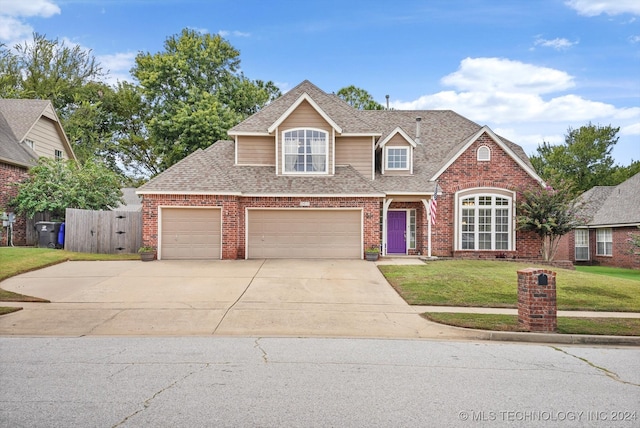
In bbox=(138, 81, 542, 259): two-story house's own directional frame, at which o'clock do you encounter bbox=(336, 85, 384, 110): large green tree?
The large green tree is roughly at 6 o'clock from the two-story house.

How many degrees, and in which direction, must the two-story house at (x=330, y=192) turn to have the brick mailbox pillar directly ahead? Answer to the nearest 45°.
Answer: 0° — it already faces it

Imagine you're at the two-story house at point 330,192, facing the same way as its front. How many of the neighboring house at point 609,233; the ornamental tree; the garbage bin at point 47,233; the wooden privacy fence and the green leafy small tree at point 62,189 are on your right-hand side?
3

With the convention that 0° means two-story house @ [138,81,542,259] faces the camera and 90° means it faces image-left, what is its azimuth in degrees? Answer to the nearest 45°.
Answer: approximately 0°

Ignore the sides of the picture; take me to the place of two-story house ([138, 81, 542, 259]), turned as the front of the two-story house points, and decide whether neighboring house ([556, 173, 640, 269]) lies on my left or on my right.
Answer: on my left

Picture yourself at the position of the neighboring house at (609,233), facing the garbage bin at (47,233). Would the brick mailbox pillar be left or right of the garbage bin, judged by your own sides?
left

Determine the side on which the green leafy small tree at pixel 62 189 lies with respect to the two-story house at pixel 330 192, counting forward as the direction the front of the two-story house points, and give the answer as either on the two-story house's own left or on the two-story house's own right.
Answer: on the two-story house's own right

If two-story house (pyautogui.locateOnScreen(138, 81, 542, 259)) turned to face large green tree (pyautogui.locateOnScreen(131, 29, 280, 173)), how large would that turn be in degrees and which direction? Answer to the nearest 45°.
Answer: approximately 135° to its right

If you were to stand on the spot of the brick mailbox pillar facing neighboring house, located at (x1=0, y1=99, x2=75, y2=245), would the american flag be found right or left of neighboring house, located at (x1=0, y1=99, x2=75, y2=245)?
right

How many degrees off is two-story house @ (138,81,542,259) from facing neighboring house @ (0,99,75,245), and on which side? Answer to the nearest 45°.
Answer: approximately 90° to its right

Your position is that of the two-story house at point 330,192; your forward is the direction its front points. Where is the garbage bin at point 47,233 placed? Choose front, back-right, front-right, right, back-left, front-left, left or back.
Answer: right

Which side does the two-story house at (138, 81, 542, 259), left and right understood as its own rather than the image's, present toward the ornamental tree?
left

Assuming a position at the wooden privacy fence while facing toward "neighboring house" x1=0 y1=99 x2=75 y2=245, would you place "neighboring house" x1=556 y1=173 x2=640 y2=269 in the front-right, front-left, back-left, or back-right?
back-right
